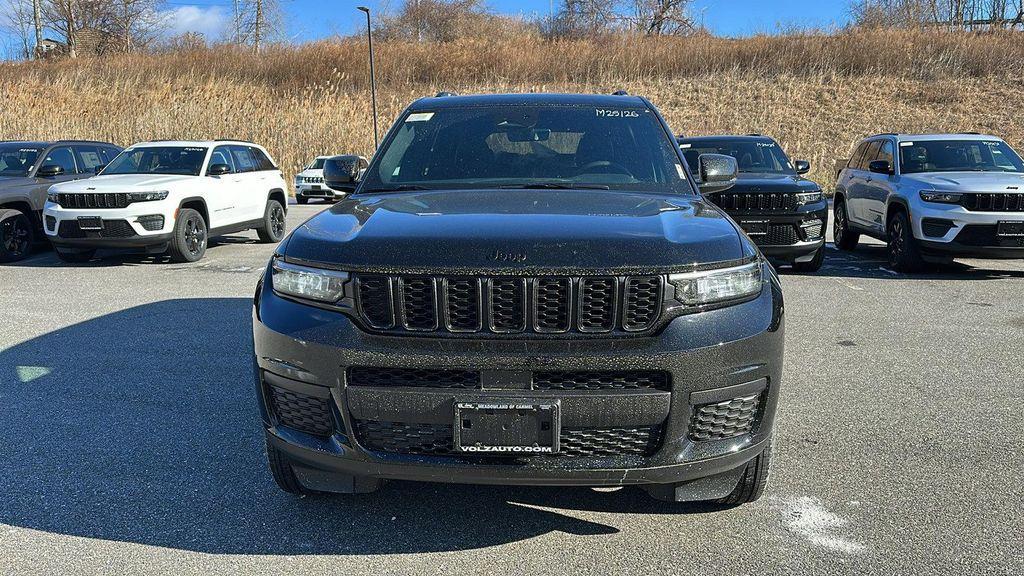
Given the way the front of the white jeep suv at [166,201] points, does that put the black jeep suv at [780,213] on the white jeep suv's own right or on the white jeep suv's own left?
on the white jeep suv's own left

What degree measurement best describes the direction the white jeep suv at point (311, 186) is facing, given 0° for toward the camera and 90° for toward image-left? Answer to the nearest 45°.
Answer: approximately 45°

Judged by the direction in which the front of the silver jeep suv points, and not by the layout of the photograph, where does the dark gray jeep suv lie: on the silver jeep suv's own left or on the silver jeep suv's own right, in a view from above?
on the silver jeep suv's own right

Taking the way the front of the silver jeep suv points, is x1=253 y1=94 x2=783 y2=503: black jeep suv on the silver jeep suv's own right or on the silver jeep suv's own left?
on the silver jeep suv's own right

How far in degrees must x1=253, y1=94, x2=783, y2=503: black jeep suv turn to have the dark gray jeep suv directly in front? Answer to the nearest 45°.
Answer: approximately 135° to its right
